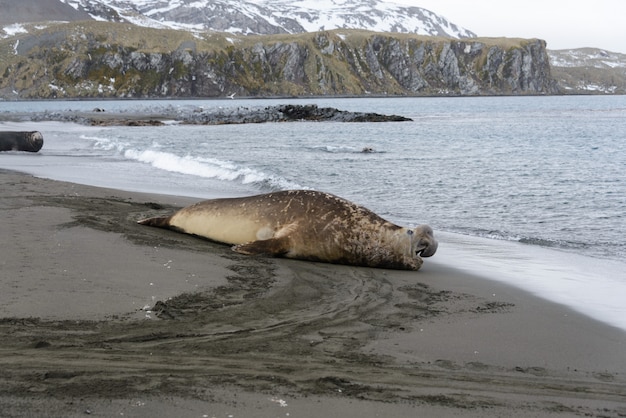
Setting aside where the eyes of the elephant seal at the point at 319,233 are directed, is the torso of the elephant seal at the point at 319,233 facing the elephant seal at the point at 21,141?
no

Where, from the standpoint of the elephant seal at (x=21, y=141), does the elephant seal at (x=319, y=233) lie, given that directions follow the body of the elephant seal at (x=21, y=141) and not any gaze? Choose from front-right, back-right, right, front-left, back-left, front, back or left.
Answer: right

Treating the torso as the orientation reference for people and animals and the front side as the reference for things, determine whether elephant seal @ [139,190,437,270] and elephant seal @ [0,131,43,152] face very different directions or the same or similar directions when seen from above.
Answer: same or similar directions

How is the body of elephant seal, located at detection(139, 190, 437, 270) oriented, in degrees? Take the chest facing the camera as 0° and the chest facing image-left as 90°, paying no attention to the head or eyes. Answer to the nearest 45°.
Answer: approximately 270°

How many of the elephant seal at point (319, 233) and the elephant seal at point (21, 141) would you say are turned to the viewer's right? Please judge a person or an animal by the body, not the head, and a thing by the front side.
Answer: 2

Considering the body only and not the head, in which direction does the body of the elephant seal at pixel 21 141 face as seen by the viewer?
to the viewer's right
